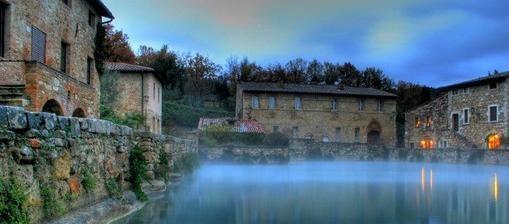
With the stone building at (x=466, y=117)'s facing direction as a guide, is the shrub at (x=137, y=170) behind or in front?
in front

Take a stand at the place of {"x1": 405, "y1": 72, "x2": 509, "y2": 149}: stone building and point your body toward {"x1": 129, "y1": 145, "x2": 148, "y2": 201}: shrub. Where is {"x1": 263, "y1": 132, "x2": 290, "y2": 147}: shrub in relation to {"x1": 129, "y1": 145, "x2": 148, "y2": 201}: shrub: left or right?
right

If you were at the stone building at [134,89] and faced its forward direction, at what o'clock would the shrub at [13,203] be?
The shrub is roughly at 3 o'clock from the stone building.

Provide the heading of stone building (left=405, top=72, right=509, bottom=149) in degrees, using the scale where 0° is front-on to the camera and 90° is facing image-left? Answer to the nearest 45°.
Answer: approximately 45°

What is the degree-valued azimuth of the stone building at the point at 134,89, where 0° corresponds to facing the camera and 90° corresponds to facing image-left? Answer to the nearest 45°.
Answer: approximately 270°

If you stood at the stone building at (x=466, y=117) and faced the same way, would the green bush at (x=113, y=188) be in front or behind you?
in front
